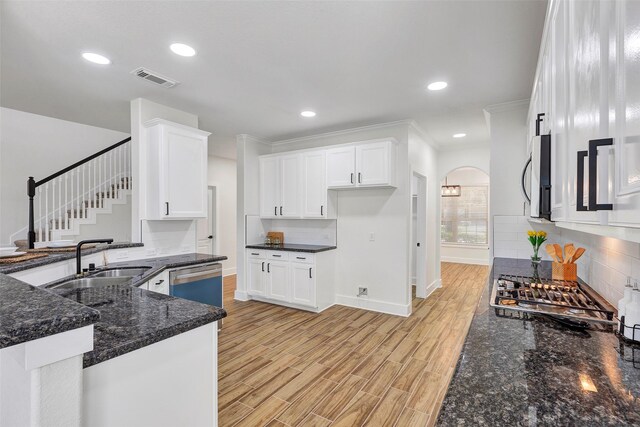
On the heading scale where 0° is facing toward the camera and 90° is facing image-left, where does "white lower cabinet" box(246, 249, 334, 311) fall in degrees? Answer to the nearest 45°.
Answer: approximately 45°

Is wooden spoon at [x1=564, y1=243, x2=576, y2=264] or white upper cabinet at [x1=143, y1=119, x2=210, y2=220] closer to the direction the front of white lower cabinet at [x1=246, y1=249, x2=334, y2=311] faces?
the white upper cabinet

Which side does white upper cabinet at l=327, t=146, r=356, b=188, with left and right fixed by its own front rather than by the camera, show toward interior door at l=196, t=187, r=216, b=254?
right

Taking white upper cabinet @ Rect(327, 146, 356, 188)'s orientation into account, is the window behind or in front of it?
behind

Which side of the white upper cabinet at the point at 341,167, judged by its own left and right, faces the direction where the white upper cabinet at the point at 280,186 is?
right

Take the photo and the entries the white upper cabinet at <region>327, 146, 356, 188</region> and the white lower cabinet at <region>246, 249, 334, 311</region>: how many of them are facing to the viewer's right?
0

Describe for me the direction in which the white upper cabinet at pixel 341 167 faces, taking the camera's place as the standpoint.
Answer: facing the viewer and to the left of the viewer

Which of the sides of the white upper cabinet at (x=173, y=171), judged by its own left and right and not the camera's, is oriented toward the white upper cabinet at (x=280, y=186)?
left

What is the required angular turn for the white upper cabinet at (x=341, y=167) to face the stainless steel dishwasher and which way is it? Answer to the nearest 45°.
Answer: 0° — it already faces it

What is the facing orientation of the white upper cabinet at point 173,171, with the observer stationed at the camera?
facing the viewer and to the right of the viewer

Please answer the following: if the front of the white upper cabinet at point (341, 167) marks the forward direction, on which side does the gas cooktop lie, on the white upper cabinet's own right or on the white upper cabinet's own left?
on the white upper cabinet's own left
